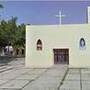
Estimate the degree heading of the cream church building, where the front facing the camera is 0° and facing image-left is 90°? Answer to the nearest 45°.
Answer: approximately 0°
